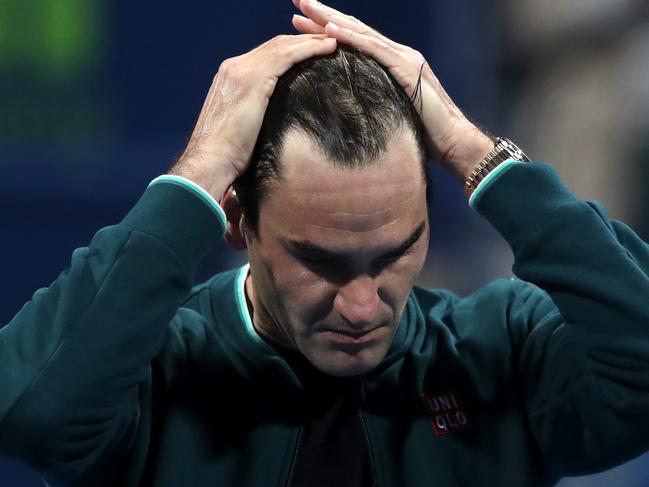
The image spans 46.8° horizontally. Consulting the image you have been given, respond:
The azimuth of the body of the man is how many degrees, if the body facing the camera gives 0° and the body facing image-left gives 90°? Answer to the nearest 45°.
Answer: approximately 0°
